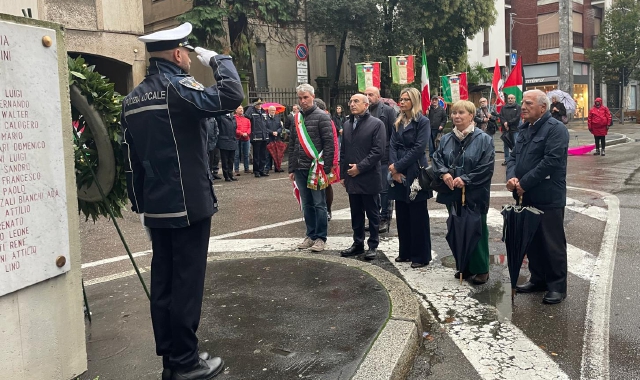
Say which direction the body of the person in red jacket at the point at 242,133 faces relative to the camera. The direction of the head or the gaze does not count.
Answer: toward the camera

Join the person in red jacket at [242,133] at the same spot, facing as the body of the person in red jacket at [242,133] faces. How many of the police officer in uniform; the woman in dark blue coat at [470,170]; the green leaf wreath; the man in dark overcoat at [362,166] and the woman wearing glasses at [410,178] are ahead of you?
5

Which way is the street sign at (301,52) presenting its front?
toward the camera

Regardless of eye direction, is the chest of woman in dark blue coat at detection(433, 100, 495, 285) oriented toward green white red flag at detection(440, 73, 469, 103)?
no

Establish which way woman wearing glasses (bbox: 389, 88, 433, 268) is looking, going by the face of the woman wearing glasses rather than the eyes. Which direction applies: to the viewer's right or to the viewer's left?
to the viewer's left

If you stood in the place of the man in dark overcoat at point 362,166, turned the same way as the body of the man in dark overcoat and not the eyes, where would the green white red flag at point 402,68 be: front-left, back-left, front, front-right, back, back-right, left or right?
back-right

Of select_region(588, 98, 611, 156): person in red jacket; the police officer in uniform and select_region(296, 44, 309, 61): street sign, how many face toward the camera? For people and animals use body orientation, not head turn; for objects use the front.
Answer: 2

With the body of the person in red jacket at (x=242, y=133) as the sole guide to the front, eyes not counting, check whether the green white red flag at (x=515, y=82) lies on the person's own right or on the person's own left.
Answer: on the person's own left

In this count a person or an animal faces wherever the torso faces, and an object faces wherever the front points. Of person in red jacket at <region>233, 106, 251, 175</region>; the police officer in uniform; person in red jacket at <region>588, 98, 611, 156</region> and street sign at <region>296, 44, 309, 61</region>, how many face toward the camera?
3

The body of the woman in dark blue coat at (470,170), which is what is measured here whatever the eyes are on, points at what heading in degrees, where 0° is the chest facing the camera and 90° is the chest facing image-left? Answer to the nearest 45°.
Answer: approximately 45°

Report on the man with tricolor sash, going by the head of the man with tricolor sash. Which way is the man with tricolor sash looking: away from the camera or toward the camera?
toward the camera

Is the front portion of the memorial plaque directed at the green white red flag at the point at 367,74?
no

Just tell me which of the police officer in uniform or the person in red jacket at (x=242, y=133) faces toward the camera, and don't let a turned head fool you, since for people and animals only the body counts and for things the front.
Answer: the person in red jacket

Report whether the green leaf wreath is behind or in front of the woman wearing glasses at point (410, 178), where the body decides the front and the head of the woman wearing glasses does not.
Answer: in front
